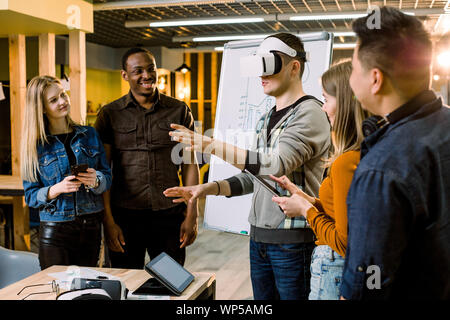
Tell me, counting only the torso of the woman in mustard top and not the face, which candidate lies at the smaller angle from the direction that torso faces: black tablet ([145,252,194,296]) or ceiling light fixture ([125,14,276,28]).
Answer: the black tablet

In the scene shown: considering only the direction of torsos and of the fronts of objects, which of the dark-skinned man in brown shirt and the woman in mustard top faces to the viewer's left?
the woman in mustard top

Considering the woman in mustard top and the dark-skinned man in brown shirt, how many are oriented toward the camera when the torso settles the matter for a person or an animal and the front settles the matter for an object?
1

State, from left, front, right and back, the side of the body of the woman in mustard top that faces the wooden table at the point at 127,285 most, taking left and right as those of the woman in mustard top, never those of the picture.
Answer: front

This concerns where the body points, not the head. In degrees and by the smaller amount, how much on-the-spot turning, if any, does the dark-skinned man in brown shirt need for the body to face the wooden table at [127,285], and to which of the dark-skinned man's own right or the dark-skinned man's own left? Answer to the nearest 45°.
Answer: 0° — they already face it

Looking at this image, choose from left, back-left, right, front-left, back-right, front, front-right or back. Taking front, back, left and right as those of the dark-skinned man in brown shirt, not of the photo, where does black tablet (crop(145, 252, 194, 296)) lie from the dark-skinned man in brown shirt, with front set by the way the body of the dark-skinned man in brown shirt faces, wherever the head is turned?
front

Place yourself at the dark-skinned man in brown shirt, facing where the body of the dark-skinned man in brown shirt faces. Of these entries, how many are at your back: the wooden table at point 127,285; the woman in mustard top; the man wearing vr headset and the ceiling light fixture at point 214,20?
1

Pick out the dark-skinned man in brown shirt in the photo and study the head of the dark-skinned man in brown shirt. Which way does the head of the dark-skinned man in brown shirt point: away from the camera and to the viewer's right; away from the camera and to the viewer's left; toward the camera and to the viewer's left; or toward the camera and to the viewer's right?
toward the camera and to the viewer's right

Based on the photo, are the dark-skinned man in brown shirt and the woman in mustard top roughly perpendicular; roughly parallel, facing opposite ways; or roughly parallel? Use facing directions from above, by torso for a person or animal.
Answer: roughly perpendicular

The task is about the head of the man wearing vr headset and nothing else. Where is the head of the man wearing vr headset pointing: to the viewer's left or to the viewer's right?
to the viewer's left

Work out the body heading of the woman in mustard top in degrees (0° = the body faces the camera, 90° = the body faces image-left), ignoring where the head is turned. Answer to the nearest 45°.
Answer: approximately 90°

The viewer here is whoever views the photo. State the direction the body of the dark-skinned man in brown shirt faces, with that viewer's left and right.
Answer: facing the viewer
